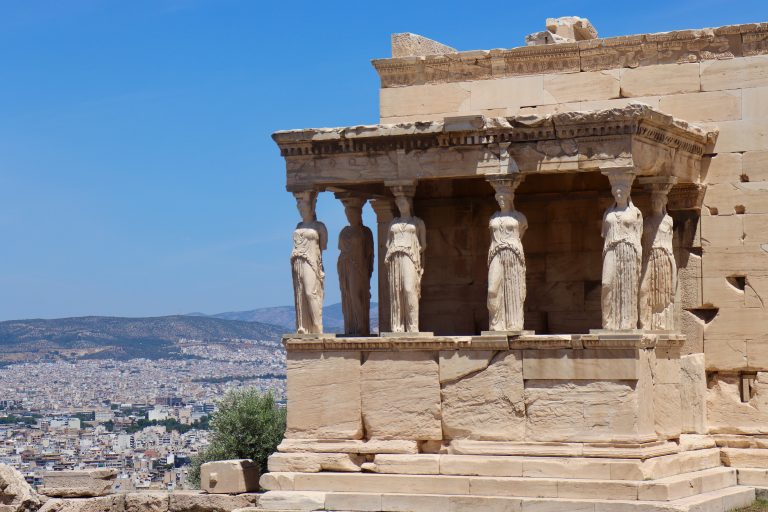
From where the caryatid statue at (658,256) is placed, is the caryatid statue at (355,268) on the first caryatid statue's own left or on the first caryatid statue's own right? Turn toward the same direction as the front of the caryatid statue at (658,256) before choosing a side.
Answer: on the first caryatid statue's own right

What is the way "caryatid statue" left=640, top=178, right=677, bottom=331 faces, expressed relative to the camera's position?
facing the viewer

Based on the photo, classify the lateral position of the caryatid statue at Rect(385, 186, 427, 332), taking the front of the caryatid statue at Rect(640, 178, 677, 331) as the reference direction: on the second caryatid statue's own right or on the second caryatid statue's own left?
on the second caryatid statue's own right

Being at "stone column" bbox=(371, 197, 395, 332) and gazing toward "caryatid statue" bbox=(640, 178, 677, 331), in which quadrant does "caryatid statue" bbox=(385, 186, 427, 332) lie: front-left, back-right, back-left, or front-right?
front-right

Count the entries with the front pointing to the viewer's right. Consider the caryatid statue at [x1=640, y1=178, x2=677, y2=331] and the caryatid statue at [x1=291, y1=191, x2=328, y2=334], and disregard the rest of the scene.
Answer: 0

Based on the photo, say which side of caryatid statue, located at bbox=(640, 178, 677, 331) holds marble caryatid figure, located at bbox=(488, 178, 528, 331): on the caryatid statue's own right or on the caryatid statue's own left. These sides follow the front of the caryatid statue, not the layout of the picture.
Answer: on the caryatid statue's own right

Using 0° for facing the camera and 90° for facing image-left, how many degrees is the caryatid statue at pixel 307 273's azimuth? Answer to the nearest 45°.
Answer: approximately 45°

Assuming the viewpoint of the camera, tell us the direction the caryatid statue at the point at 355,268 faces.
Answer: facing the viewer and to the left of the viewer
